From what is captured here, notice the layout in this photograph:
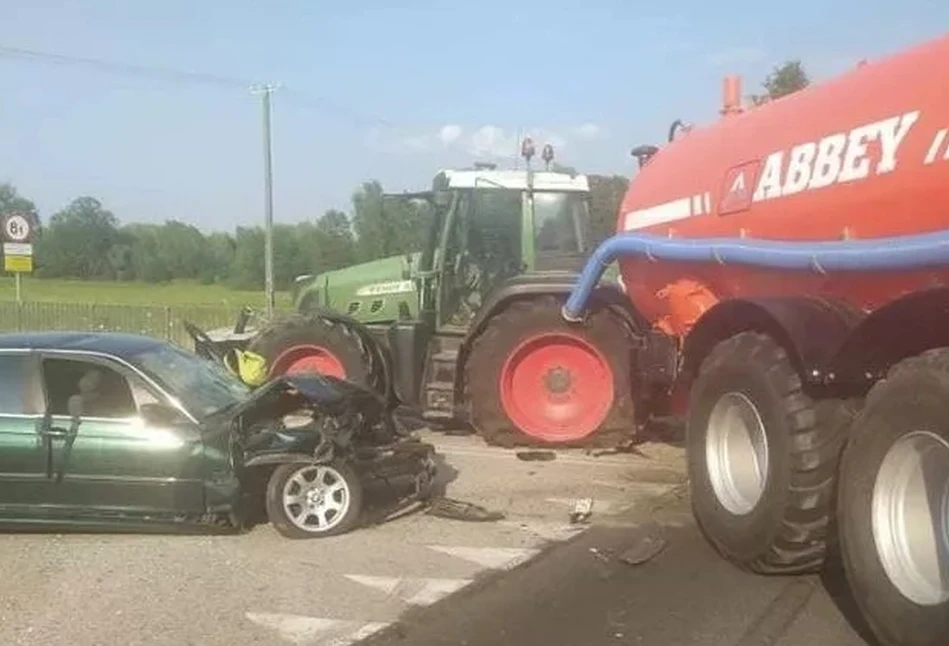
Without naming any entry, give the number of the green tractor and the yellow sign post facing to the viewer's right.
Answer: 0

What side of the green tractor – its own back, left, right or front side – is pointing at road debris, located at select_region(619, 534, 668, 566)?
left

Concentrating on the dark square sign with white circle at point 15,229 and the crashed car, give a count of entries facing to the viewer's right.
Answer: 1

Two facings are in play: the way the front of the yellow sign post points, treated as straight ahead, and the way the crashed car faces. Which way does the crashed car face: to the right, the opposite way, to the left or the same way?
to the left

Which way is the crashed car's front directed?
to the viewer's right

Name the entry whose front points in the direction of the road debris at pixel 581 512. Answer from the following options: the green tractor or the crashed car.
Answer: the crashed car

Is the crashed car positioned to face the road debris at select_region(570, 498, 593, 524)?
yes

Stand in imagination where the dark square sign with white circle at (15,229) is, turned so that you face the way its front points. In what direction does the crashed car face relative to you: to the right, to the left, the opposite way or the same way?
to the left

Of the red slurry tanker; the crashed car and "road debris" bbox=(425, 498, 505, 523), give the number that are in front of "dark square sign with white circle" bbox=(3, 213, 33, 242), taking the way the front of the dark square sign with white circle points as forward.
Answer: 3

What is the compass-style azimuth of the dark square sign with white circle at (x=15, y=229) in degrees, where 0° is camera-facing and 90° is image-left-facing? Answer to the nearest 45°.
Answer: approximately 0°

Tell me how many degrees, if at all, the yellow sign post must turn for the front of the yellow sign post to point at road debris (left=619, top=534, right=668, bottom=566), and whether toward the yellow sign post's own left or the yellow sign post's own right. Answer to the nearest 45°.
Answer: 0° — it already faces it

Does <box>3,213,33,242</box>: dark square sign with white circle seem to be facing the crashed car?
yes

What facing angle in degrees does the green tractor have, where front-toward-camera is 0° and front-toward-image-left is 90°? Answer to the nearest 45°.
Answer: approximately 90°
